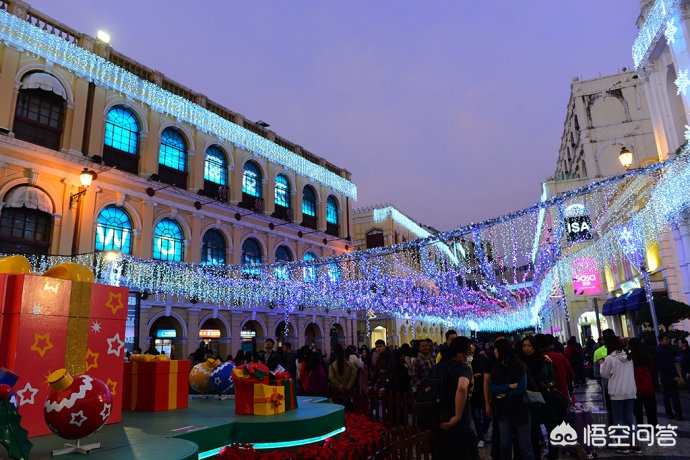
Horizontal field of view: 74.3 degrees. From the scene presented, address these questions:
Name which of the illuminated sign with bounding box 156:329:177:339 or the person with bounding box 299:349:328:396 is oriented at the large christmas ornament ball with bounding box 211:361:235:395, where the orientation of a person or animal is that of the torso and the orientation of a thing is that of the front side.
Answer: the illuminated sign

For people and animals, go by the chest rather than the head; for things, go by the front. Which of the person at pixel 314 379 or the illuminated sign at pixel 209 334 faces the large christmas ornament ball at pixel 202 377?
the illuminated sign

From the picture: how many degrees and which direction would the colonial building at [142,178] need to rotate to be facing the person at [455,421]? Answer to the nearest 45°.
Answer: approximately 45° to its right

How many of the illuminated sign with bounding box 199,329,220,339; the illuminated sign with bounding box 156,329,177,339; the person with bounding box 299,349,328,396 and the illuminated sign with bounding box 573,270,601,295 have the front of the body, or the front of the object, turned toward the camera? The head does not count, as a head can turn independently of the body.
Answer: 3

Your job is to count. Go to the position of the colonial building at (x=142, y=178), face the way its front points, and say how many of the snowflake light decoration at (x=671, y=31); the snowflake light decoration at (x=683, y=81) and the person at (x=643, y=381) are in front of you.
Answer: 3

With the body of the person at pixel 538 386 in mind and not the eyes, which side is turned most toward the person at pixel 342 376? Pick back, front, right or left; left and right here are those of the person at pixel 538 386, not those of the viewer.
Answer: right

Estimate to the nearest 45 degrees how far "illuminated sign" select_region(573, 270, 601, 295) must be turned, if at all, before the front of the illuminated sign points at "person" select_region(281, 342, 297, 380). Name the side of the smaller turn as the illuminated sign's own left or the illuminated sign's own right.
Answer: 0° — it already faces them
